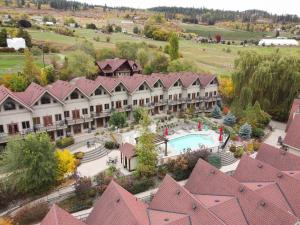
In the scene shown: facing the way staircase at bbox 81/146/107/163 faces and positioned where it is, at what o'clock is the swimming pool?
The swimming pool is roughly at 10 o'clock from the staircase.

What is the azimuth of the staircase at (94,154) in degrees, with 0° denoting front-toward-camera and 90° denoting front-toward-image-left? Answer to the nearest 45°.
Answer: approximately 315°

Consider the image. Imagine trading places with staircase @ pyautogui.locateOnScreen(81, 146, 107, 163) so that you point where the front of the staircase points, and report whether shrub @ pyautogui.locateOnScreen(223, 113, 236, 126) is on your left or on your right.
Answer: on your left

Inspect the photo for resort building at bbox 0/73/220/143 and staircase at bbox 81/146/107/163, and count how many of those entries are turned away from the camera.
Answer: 0

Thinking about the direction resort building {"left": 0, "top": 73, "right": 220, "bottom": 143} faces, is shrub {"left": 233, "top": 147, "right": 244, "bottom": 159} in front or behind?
in front

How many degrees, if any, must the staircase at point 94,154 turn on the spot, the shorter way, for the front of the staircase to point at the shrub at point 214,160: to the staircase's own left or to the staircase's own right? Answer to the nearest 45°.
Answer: approximately 45° to the staircase's own left

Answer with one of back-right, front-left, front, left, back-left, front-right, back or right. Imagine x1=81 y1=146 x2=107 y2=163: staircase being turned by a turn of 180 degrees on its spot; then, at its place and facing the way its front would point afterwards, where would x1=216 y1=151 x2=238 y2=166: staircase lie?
back-right

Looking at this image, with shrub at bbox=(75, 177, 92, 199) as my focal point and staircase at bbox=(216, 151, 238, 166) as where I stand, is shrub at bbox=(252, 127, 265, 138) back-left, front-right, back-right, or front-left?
back-right
